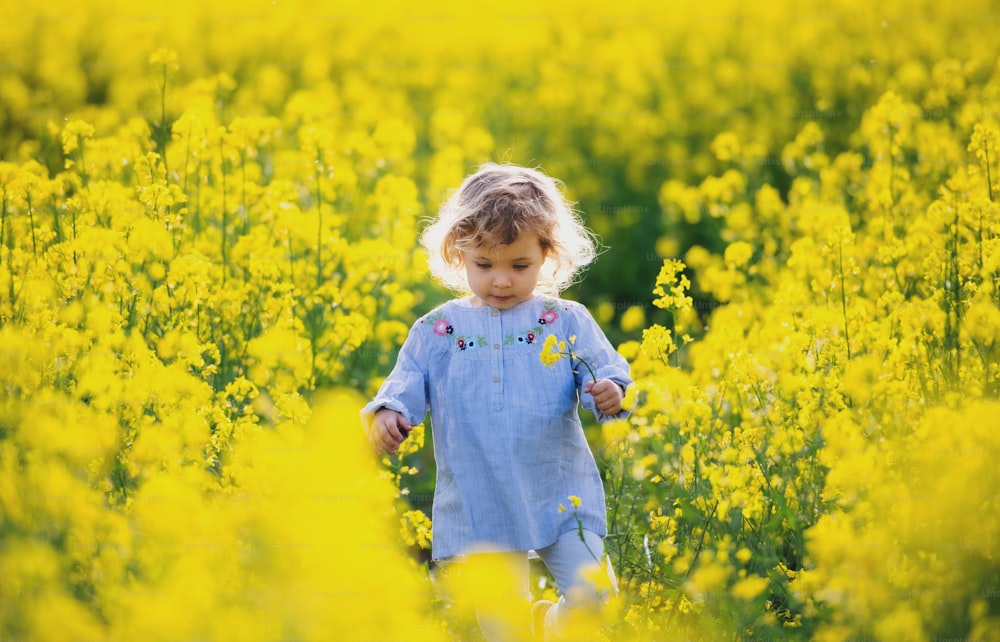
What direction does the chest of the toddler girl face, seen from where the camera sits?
toward the camera

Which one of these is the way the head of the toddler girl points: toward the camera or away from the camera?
toward the camera
